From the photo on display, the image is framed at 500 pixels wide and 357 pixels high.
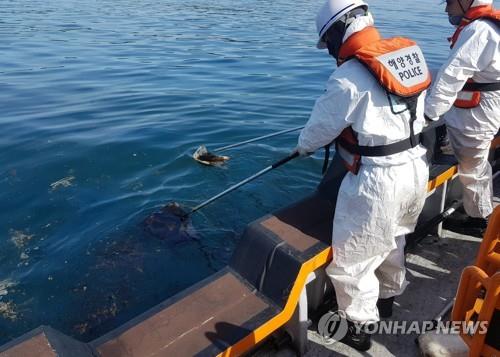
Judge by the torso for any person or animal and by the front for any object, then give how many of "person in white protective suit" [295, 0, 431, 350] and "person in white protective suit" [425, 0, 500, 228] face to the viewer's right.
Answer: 0

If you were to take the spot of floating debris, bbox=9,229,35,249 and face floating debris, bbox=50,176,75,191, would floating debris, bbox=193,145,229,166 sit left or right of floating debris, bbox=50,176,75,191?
right

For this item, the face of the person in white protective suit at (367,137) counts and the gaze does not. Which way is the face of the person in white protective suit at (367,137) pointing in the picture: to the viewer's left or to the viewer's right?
to the viewer's left

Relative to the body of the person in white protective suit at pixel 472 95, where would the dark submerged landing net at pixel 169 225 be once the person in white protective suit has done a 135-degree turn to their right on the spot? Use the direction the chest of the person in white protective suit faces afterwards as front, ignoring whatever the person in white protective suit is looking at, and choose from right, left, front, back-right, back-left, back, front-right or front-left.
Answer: back-left

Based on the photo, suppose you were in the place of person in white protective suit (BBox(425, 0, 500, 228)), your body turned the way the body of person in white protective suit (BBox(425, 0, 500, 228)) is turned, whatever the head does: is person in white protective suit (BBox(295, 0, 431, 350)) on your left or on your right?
on your left

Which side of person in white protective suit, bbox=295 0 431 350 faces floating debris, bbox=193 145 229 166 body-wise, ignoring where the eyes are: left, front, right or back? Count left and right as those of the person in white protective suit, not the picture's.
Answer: front

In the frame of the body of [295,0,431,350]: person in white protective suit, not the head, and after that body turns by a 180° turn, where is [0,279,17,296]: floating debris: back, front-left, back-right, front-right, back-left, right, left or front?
back-right

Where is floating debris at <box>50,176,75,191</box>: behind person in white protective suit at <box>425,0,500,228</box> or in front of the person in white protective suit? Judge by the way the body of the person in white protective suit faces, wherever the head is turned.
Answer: in front

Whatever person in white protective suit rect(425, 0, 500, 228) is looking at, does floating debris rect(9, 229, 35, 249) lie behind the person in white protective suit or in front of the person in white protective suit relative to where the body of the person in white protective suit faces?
in front

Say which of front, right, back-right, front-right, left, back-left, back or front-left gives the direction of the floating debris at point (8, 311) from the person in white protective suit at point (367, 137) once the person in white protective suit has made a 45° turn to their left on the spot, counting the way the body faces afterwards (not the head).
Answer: front

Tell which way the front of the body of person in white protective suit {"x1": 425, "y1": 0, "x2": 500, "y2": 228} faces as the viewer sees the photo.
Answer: to the viewer's left

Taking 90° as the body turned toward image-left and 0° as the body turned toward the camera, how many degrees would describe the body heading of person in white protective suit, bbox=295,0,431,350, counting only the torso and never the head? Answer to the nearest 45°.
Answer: approximately 135°
